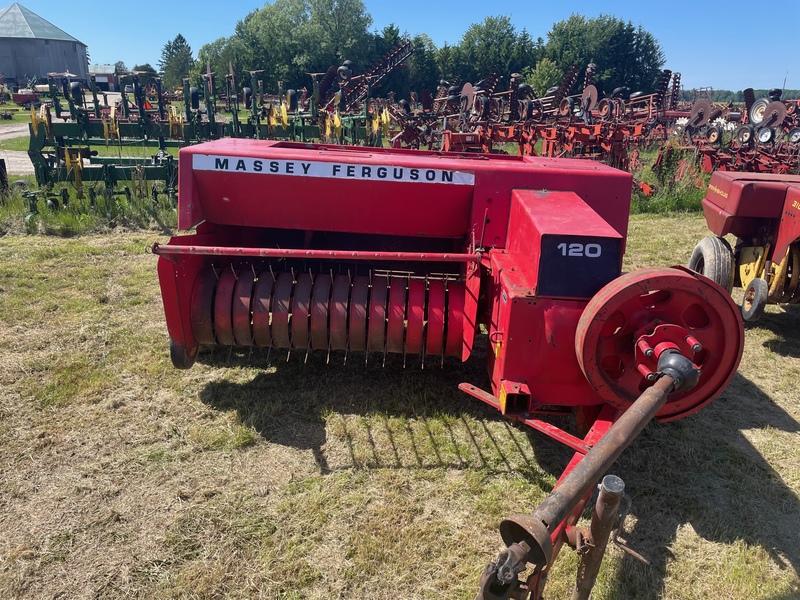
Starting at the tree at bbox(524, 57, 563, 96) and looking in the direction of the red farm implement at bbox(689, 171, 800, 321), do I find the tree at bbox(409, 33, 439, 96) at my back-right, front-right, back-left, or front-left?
back-right

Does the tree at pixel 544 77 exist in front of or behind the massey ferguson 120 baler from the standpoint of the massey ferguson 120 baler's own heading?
behind

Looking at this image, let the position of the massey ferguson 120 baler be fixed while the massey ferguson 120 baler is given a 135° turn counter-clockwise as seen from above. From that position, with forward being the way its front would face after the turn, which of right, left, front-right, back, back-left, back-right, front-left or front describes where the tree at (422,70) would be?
front-left

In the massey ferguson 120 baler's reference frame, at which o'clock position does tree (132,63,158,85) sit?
The tree is roughly at 5 o'clock from the massey ferguson 120 baler.

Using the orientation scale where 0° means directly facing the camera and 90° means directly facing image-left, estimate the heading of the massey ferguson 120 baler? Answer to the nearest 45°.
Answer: approximately 0°

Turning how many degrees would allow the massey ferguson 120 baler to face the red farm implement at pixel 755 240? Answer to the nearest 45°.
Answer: approximately 135° to its left
